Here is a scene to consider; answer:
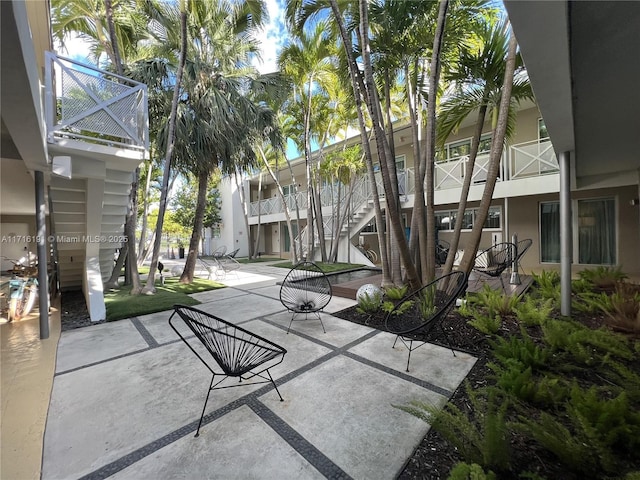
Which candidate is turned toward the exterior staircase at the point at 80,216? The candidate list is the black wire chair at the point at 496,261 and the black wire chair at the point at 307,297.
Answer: the black wire chair at the point at 496,261

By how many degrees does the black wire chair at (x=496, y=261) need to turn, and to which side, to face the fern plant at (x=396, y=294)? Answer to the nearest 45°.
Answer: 0° — it already faces it

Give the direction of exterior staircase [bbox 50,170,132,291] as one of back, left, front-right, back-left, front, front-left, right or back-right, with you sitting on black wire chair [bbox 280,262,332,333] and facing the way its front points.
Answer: right

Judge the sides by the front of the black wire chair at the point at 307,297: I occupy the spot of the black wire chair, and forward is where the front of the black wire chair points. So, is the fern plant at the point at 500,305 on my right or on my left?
on my left

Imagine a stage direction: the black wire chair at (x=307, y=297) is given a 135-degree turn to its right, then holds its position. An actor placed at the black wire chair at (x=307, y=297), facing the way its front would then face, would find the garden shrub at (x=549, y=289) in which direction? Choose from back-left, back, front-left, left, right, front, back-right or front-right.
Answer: back-right

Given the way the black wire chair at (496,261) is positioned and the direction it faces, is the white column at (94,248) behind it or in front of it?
in front

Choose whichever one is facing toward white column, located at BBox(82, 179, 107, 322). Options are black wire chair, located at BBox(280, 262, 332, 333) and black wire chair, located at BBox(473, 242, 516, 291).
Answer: black wire chair, located at BBox(473, 242, 516, 291)

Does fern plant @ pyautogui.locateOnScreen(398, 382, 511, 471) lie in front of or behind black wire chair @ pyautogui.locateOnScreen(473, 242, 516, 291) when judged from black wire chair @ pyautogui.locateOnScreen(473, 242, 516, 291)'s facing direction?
in front

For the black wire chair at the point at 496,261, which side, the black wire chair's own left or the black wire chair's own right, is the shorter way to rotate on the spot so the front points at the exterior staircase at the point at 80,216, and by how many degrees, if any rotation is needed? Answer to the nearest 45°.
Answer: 0° — it already faces it

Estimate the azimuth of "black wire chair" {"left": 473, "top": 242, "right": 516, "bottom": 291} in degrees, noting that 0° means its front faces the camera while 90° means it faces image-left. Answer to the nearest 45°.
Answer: approximately 45°

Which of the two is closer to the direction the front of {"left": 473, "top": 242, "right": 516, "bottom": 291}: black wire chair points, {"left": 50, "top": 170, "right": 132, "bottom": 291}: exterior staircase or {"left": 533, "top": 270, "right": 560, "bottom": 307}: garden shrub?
the exterior staircase
